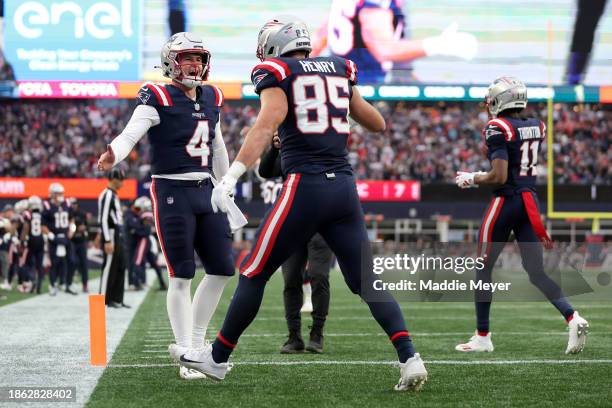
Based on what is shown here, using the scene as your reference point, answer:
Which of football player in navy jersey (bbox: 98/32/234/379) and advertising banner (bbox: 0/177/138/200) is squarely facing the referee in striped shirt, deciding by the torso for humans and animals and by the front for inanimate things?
the advertising banner

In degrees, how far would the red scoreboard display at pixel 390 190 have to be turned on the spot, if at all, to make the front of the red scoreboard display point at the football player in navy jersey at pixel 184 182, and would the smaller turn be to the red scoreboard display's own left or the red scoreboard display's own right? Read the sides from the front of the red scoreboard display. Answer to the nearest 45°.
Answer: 0° — it already faces them

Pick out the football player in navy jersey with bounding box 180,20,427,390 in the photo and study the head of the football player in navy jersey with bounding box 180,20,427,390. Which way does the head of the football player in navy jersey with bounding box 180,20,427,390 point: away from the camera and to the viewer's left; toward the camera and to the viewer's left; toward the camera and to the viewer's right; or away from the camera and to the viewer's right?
away from the camera and to the viewer's left

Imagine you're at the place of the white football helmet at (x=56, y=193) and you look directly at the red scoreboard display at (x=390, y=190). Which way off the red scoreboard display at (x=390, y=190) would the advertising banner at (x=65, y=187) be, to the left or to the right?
left

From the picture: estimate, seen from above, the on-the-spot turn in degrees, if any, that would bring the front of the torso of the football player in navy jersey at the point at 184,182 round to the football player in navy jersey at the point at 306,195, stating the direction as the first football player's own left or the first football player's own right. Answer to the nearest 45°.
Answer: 0° — they already face them

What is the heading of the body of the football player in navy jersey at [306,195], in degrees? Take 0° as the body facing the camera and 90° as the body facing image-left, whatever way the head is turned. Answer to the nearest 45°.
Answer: approximately 135°

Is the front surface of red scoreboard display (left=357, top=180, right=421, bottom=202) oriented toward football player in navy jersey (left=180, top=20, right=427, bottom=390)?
yes

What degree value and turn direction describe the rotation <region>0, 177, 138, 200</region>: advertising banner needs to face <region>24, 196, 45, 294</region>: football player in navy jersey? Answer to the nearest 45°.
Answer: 0° — it already faces them

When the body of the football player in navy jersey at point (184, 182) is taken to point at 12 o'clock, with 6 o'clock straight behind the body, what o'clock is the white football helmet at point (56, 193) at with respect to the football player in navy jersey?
The white football helmet is roughly at 7 o'clock from the football player in navy jersey.
